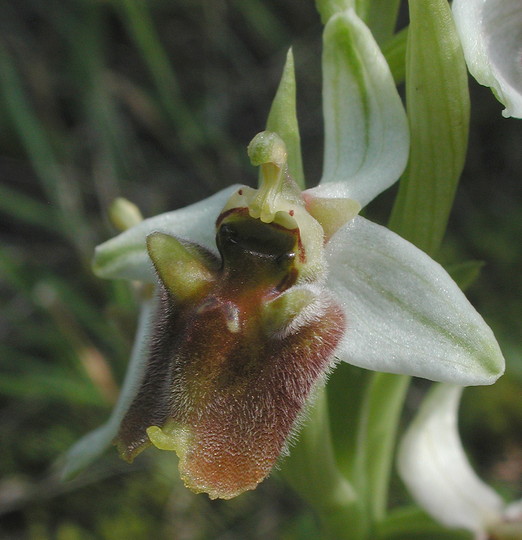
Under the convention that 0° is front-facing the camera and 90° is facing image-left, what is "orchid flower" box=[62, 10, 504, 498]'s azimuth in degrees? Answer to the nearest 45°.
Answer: approximately 45°
